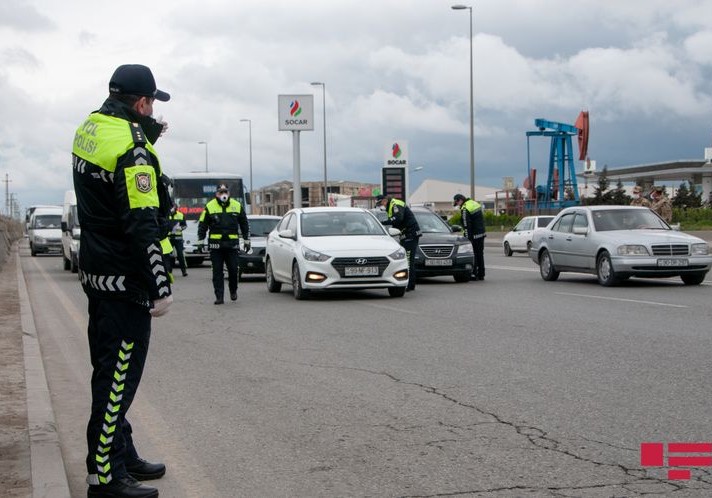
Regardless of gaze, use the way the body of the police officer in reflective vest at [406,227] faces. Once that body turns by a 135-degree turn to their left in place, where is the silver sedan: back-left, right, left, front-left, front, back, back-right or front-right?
front-left

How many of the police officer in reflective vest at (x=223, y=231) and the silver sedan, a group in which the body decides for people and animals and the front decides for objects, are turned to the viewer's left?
0

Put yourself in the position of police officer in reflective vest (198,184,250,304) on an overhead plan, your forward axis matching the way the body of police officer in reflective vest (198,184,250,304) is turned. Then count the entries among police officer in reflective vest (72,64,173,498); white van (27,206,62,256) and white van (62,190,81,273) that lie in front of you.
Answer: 1

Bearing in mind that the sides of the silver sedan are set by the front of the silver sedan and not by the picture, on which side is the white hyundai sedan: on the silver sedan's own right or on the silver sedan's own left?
on the silver sedan's own right

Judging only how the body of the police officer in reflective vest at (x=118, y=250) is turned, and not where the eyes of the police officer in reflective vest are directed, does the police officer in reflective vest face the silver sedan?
yes

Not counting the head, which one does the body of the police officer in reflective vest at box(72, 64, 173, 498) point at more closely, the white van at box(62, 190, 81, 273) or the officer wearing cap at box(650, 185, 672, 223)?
the officer wearing cap

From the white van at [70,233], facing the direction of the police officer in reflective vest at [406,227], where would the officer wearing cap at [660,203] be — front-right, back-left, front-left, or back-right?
front-left

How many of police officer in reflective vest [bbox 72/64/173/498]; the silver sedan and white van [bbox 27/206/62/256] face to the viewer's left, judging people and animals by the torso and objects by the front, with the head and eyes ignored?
0

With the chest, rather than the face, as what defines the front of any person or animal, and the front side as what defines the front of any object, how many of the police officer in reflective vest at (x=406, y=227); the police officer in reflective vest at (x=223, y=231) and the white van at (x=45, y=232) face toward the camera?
2

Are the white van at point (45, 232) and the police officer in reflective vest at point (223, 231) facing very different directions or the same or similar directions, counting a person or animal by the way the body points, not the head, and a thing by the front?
same or similar directions

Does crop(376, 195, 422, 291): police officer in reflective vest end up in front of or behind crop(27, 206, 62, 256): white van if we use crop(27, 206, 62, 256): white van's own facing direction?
in front

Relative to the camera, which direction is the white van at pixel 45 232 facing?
toward the camera
